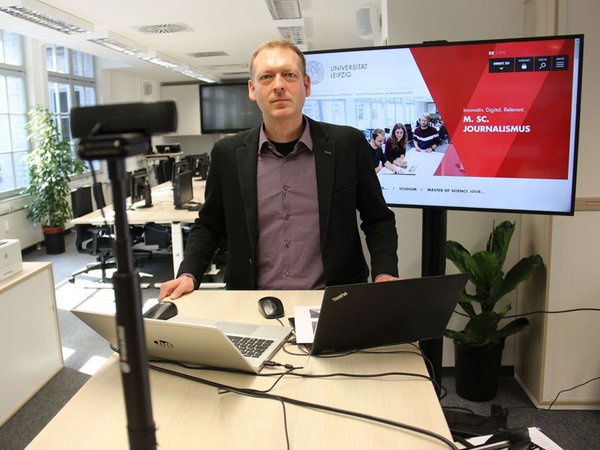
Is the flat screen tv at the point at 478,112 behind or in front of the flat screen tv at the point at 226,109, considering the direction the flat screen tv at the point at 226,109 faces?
in front

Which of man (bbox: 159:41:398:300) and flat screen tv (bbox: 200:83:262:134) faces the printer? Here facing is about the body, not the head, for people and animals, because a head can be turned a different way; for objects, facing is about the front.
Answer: the flat screen tv

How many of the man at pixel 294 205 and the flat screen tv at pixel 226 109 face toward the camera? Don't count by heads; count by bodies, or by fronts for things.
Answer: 2

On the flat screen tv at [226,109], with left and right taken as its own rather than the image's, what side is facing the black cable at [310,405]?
front

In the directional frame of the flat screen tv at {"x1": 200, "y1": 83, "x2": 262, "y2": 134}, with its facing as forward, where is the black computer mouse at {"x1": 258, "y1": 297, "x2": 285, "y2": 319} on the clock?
The black computer mouse is roughly at 12 o'clock from the flat screen tv.

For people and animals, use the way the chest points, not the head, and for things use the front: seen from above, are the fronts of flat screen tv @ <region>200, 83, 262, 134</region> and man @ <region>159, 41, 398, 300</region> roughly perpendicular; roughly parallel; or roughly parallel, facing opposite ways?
roughly parallel

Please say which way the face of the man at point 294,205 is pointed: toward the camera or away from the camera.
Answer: toward the camera

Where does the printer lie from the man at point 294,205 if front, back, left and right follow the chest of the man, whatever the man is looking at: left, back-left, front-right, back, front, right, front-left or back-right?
back-right

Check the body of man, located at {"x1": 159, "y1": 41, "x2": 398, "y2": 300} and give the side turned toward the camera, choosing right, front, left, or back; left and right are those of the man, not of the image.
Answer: front

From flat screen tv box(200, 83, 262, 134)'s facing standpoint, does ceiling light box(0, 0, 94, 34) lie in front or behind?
in front
